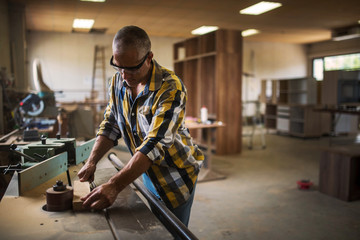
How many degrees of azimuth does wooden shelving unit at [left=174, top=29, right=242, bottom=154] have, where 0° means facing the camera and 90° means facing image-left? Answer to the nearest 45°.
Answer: approximately 45°

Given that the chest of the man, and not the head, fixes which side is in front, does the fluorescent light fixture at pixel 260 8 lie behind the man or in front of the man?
behind

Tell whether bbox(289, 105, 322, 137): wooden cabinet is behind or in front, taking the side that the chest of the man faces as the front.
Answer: behind

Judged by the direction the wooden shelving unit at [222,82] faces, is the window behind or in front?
behind

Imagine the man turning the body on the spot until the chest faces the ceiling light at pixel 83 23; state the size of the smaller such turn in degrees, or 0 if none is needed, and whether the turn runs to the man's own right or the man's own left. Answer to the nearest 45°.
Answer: approximately 135° to the man's own right

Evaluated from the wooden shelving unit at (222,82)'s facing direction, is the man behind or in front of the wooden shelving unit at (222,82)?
in front

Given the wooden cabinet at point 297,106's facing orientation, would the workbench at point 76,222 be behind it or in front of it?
in front

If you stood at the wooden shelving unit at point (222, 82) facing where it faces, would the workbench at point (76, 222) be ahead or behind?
ahead

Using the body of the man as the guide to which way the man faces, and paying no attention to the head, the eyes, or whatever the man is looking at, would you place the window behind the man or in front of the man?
behind

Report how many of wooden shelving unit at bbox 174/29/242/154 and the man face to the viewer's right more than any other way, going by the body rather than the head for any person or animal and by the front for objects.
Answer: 0

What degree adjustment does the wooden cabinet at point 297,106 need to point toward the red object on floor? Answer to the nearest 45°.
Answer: approximately 45° to its left
